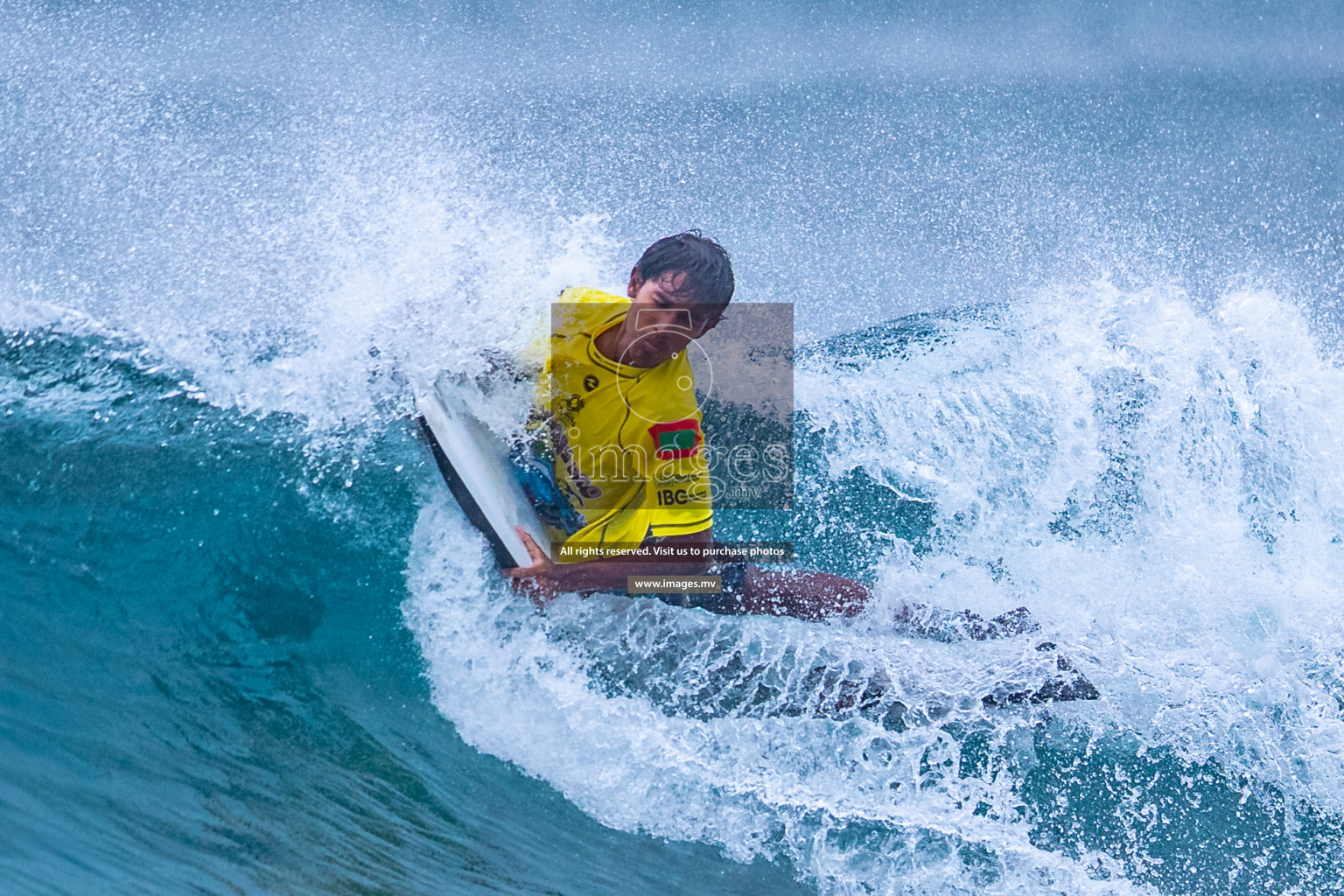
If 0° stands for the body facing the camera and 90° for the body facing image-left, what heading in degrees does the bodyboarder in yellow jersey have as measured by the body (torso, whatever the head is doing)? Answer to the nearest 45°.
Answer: approximately 45°
